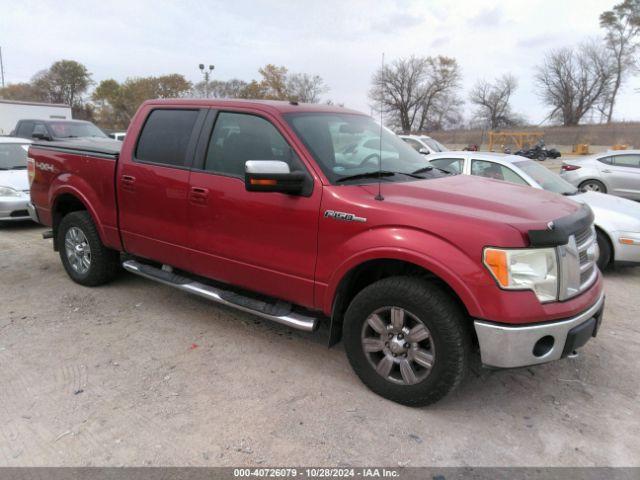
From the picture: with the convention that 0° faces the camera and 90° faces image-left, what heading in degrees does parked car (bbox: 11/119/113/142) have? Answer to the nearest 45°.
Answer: approximately 315°

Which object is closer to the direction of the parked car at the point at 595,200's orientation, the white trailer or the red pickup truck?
the red pickup truck

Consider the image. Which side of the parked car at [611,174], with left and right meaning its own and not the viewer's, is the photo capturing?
right

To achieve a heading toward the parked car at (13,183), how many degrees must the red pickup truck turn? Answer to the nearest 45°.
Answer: approximately 180°

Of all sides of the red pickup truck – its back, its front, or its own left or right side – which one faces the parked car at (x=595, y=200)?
left

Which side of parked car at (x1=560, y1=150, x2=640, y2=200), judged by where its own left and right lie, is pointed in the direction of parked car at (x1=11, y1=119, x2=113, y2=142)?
back

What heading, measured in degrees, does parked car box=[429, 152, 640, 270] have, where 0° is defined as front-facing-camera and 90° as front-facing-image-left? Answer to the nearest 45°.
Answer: approximately 315°

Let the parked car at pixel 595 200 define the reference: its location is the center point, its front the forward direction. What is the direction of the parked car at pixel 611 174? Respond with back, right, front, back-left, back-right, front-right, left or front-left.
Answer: back-left

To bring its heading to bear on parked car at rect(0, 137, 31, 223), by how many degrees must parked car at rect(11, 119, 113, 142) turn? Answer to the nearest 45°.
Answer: approximately 45° to its right

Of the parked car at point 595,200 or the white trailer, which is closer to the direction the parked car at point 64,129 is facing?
the parked car
